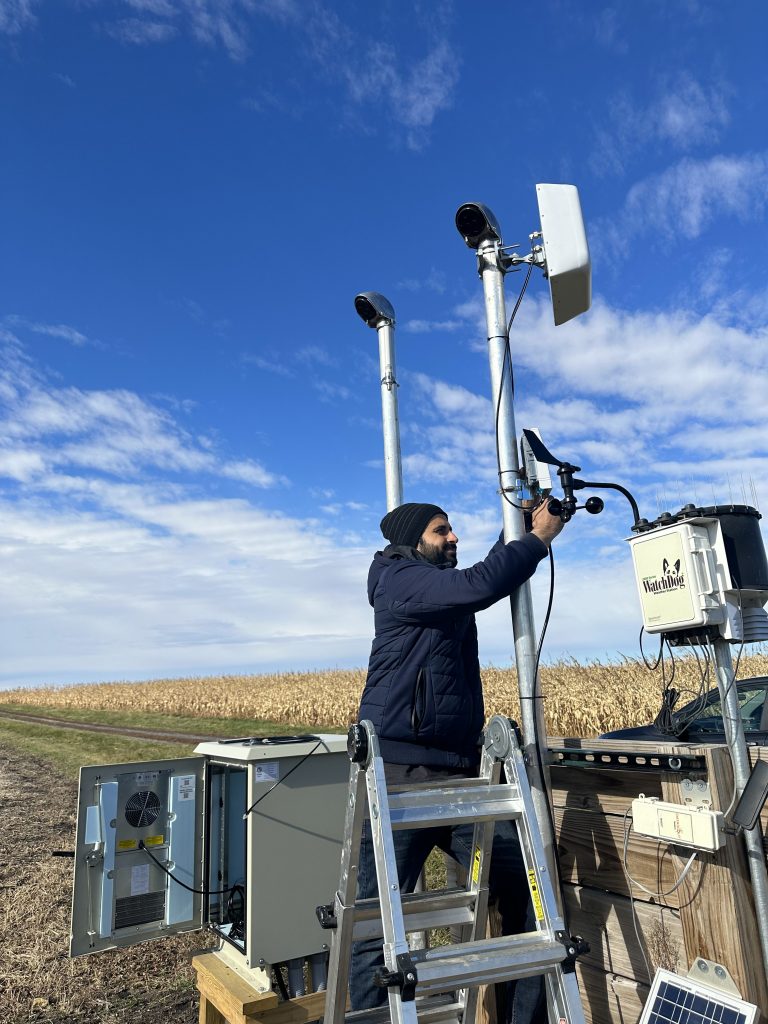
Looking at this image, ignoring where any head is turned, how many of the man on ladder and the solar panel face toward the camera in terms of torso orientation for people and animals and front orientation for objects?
1

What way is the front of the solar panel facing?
toward the camera

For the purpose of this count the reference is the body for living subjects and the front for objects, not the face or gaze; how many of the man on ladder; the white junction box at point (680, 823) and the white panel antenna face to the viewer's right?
2

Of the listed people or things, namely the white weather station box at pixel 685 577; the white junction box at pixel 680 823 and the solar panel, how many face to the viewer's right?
0

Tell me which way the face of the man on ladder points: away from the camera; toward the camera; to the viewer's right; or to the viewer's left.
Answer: to the viewer's right

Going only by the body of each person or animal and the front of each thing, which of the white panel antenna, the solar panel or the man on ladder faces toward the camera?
the solar panel

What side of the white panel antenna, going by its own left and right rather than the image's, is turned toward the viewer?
right

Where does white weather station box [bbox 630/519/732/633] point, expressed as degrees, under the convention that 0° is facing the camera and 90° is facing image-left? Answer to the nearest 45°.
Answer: approximately 45°

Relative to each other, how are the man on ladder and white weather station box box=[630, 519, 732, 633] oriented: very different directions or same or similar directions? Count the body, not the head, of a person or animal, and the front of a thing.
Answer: very different directions

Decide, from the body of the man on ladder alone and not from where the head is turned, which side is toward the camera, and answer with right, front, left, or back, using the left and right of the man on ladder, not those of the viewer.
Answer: right
